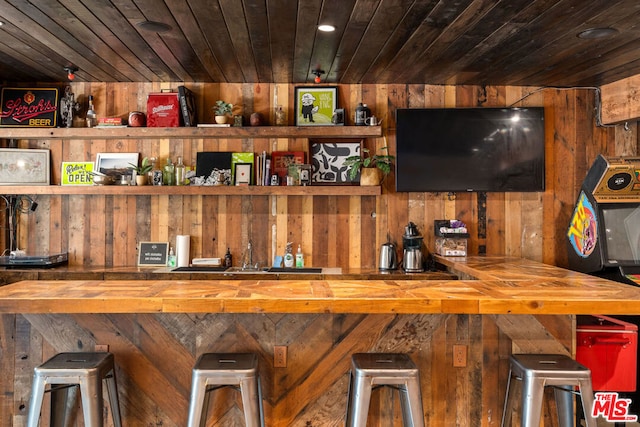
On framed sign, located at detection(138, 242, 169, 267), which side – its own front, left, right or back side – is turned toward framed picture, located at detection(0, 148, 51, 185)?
right

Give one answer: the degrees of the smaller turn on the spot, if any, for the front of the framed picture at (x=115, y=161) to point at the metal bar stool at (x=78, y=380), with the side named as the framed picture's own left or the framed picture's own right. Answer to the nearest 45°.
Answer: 0° — it already faces it

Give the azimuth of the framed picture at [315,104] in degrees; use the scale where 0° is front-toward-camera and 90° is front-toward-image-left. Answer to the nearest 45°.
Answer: approximately 0°

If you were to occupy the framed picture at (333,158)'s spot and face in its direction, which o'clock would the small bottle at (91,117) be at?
The small bottle is roughly at 3 o'clock from the framed picture.

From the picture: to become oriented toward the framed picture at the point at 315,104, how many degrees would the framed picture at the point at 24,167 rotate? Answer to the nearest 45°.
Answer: approximately 45° to its left
